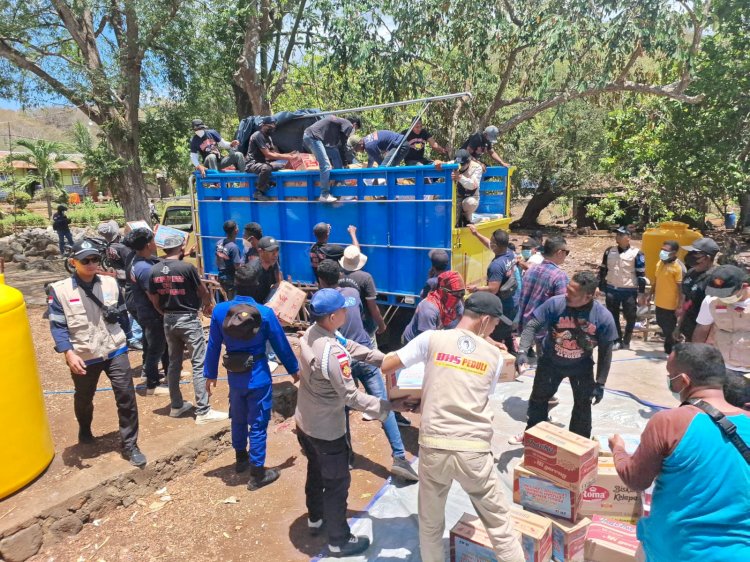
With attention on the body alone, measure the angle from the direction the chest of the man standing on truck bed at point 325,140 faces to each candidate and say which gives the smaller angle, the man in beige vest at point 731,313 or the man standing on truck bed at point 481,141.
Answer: the man standing on truck bed

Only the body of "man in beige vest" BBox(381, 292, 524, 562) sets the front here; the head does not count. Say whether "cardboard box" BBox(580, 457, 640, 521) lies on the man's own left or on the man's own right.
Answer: on the man's own right

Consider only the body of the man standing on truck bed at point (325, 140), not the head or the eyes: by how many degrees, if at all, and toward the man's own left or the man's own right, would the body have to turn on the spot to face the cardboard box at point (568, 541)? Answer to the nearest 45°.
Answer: approximately 90° to the man's own right

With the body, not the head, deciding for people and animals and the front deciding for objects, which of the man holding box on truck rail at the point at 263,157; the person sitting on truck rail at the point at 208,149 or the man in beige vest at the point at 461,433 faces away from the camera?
the man in beige vest

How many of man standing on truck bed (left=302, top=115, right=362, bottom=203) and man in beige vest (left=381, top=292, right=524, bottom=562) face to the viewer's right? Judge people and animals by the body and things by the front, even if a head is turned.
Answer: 1

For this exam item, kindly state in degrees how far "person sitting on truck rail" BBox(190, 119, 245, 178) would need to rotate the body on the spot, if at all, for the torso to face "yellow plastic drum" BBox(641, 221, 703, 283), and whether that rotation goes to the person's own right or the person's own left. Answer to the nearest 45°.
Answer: approximately 45° to the person's own left

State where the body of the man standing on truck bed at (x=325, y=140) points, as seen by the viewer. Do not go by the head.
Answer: to the viewer's right

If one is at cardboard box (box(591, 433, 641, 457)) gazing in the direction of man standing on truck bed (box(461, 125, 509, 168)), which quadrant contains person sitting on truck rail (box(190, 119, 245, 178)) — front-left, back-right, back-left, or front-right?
front-left

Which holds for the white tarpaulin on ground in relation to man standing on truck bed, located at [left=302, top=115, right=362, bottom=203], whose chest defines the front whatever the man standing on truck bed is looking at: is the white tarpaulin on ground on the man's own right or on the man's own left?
on the man's own right

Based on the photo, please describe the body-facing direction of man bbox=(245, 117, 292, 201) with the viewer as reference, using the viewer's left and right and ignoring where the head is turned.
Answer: facing the viewer and to the right of the viewer

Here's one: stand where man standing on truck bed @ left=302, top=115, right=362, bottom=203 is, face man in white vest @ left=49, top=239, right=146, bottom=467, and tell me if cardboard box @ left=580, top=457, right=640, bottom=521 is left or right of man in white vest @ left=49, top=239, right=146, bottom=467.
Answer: left

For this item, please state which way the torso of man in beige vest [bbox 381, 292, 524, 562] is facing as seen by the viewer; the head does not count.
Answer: away from the camera

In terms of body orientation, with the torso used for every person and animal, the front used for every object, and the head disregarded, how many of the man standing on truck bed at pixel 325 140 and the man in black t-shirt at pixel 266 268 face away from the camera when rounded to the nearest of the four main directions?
0

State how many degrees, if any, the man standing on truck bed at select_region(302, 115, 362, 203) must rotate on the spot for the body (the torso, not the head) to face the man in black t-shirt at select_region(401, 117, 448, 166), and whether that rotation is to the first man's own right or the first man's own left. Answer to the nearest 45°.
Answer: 0° — they already face them
